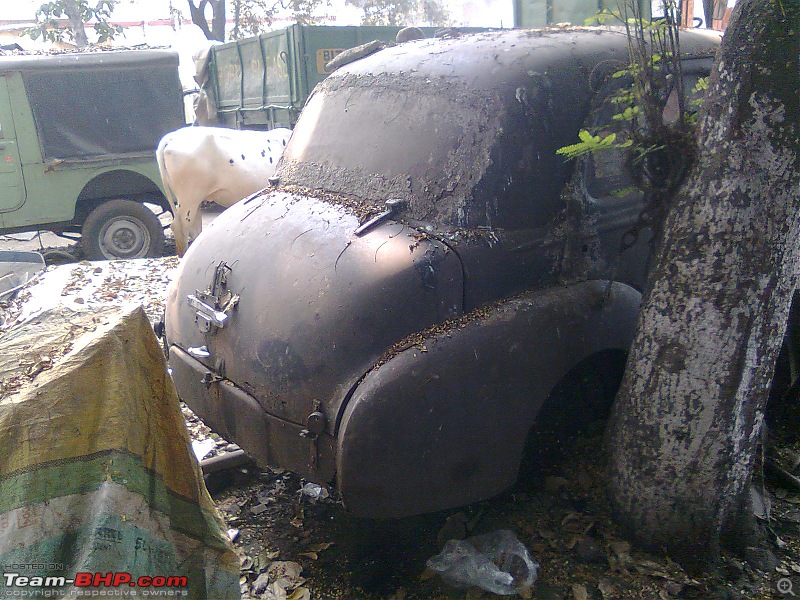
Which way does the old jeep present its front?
to the viewer's left

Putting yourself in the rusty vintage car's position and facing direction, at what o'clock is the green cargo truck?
The green cargo truck is roughly at 10 o'clock from the rusty vintage car.

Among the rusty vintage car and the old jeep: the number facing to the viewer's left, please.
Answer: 1

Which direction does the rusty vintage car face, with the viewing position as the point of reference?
facing away from the viewer and to the right of the viewer

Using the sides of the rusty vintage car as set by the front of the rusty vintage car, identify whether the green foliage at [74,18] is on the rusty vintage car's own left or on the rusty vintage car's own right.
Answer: on the rusty vintage car's own left

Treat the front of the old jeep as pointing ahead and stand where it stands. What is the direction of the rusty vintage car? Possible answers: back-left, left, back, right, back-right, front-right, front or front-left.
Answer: left

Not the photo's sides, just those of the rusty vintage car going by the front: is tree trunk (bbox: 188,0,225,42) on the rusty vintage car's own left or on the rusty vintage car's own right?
on the rusty vintage car's own left

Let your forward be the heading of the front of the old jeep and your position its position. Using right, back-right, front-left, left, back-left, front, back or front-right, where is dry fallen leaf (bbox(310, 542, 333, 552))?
left

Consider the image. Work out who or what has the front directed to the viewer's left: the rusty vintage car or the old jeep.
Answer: the old jeep

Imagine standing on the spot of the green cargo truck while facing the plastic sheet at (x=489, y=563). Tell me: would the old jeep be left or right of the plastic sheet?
right

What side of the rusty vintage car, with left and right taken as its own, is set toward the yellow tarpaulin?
back
